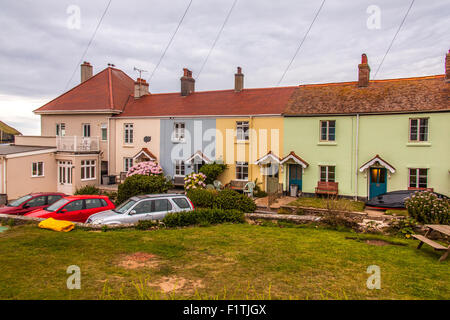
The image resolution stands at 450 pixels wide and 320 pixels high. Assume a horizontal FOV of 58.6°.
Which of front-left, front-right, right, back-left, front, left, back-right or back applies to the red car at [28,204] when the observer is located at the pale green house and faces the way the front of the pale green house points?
front-right

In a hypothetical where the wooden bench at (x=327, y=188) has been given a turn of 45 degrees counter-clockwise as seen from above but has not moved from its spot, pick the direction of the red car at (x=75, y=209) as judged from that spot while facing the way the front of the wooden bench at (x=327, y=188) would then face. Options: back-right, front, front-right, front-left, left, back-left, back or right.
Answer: right

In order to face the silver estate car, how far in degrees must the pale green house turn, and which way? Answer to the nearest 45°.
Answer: approximately 45° to its right

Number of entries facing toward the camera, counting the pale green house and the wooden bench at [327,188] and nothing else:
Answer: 2

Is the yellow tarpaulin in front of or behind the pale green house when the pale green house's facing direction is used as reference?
in front

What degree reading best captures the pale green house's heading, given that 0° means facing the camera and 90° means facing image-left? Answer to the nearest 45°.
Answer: approximately 0°

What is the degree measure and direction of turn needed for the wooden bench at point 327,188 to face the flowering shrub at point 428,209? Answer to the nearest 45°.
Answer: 0° — it already faces it

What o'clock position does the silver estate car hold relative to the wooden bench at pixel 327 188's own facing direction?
The silver estate car is roughly at 1 o'clock from the wooden bench.

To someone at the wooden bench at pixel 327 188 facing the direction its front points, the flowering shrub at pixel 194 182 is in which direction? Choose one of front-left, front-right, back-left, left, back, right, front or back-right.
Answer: right

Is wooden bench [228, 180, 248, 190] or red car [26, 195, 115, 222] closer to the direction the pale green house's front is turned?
the red car

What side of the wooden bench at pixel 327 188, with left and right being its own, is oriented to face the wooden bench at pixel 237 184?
right
